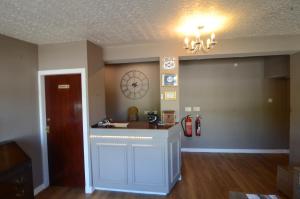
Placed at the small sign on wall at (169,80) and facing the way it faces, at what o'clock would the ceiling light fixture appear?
The ceiling light fixture is roughly at 11 o'clock from the small sign on wall.

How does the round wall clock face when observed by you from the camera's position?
facing the viewer

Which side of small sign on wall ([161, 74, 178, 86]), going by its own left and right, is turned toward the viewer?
front

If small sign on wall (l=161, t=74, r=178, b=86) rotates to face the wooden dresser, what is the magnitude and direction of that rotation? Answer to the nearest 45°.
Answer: approximately 45° to its right

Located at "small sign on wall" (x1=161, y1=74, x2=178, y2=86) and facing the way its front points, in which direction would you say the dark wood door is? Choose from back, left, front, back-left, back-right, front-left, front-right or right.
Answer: right

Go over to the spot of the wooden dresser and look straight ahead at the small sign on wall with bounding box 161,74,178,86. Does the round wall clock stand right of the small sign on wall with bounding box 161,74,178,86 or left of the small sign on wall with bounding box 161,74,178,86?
left

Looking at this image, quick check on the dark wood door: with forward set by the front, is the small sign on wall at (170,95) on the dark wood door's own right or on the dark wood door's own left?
on the dark wood door's own left

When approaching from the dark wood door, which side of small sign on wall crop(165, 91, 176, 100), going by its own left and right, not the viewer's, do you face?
right

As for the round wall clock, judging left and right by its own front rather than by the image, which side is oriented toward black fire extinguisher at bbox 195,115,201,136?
left

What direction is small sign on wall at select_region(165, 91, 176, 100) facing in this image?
toward the camera
